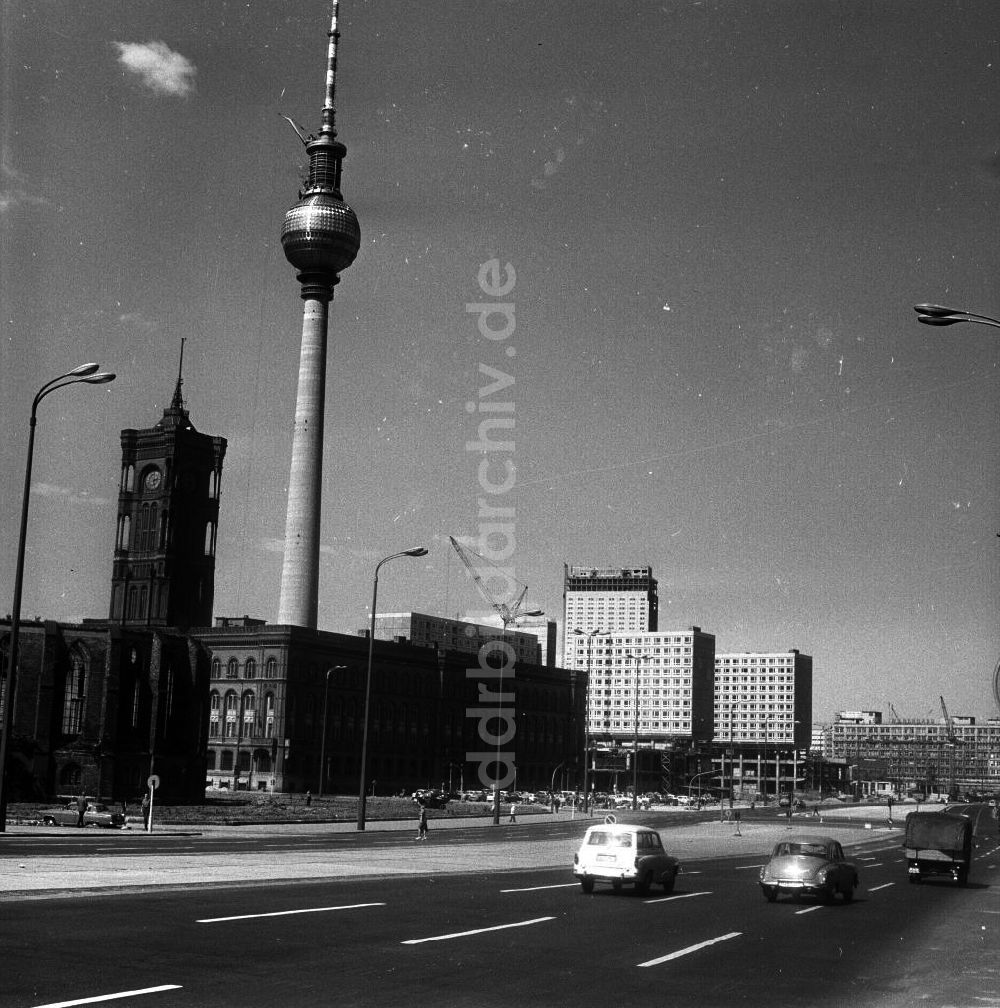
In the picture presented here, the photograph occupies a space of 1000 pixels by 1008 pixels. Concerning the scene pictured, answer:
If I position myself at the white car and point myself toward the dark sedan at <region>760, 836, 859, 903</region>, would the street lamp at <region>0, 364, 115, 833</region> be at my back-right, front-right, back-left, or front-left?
back-left

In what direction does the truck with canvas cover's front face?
away from the camera

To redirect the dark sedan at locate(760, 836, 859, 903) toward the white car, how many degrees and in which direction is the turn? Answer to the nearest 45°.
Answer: approximately 135° to its left

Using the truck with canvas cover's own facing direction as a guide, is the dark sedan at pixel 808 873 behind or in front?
behind

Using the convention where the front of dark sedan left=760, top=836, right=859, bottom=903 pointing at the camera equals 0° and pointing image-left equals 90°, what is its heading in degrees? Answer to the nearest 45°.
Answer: approximately 225°

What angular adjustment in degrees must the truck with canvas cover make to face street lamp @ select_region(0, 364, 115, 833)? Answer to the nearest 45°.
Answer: approximately 90° to its left

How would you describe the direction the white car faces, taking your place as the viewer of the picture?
facing away from the viewer and to the right of the viewer
